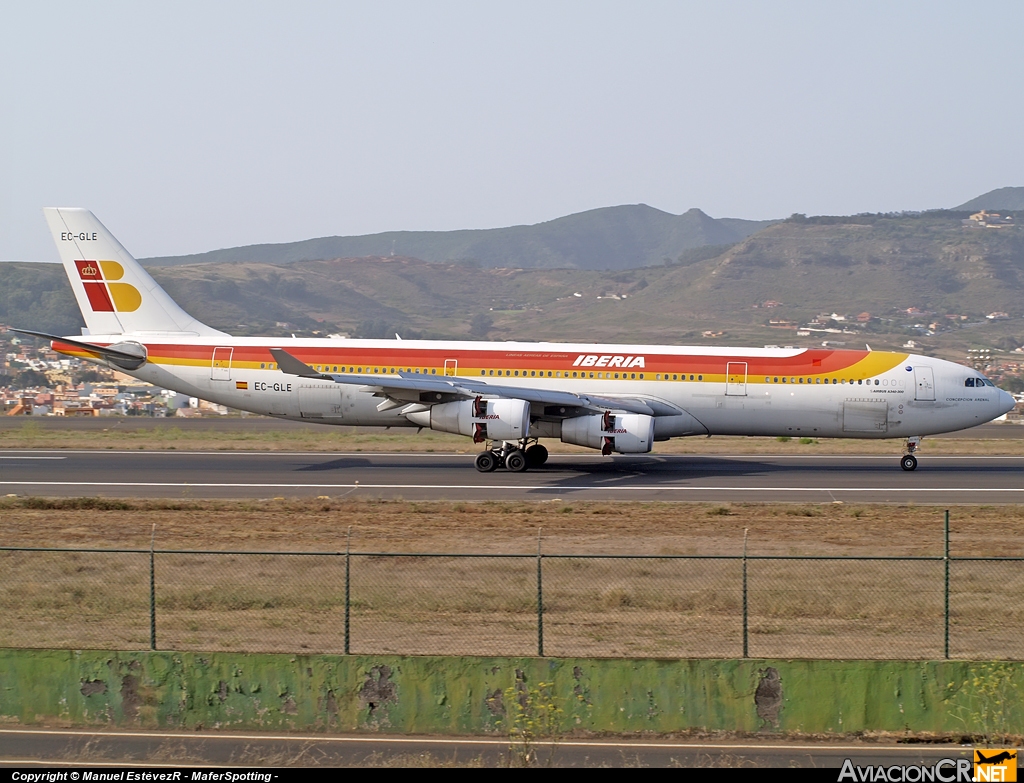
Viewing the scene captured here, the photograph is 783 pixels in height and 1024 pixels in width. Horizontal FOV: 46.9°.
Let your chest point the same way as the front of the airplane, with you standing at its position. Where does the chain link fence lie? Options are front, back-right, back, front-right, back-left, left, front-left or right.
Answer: right

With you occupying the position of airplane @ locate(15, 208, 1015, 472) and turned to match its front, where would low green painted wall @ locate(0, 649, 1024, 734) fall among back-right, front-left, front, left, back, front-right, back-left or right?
right

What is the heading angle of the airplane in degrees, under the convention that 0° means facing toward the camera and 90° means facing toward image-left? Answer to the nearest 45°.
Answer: approximately 270°
